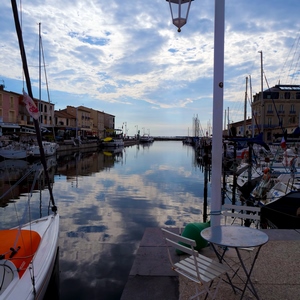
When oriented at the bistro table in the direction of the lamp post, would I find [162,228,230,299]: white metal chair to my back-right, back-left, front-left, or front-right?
back-left

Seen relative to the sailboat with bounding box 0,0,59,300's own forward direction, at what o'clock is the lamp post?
The lamp post is roughly at 2 o'clock from the sailboat.

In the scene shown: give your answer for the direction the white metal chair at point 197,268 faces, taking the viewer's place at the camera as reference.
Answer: facing away from the viewer and to the right of the viewer

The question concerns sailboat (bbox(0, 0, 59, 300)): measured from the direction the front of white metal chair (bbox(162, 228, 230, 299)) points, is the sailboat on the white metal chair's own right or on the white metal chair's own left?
on the white metal chair's own left

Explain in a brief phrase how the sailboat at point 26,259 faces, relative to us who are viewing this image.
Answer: facing away from the viewer and to the right of the viewer

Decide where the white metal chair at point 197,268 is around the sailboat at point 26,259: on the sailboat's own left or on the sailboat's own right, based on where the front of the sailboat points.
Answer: on the sailboat's own right

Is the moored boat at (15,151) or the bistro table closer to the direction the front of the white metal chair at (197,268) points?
the bistro table

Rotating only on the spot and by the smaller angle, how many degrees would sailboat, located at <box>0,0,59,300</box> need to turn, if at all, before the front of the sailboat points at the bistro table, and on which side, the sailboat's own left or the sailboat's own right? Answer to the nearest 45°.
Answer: approximately 90° to the sailboat's own right
